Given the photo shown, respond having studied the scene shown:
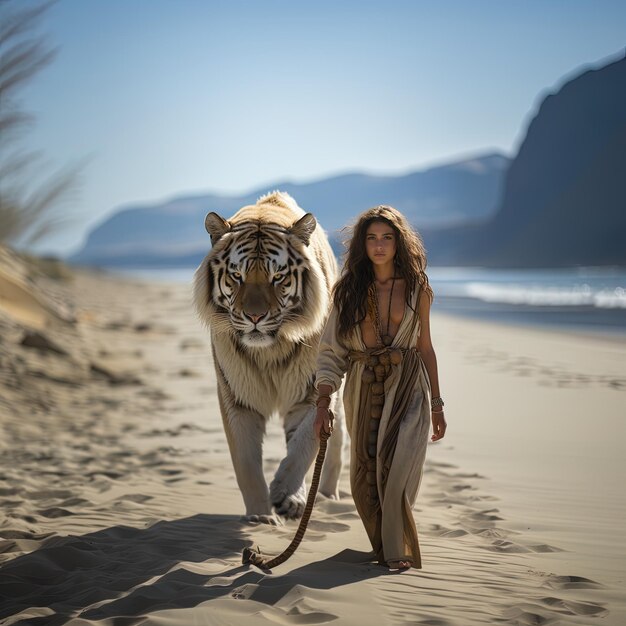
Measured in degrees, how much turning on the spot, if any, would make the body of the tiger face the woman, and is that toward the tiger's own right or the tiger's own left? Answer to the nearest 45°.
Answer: approximately 45° to the tiger's own left

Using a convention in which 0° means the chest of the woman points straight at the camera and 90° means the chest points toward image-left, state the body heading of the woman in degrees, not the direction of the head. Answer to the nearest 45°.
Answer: approximately 0°

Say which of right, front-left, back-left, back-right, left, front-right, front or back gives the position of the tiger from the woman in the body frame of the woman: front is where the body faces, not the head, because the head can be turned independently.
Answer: back-right

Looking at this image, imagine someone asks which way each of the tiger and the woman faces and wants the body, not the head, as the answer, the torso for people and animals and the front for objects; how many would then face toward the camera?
2
